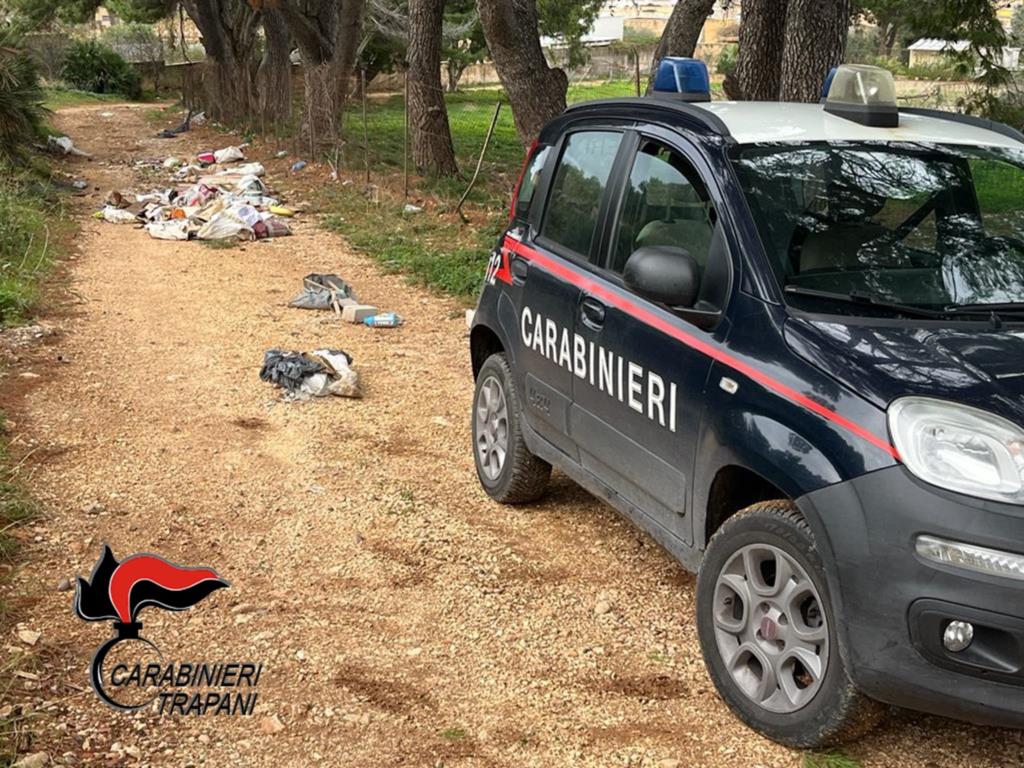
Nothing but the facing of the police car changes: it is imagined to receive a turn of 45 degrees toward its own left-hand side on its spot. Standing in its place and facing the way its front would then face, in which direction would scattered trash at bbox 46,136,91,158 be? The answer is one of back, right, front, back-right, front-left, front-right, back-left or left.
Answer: back-left

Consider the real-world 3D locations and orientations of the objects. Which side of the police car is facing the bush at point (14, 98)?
back

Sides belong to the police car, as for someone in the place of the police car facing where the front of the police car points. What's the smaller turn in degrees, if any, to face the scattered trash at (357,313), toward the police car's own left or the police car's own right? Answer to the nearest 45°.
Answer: approximately 180°

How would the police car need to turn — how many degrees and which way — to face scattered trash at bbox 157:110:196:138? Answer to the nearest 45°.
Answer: approximately 180°

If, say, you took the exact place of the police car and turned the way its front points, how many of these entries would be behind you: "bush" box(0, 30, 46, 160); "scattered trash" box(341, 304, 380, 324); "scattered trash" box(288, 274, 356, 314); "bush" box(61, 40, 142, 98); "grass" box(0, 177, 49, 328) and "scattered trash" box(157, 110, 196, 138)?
6

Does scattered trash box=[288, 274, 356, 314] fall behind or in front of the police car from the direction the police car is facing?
behind

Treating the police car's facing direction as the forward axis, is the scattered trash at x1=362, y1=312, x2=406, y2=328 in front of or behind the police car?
behind

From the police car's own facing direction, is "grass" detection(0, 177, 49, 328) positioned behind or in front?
behind

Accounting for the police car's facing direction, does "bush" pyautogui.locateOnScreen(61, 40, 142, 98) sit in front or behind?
behind

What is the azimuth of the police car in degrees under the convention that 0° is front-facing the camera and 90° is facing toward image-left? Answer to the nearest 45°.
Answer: approximately 315°
